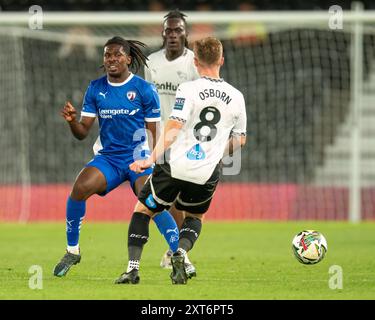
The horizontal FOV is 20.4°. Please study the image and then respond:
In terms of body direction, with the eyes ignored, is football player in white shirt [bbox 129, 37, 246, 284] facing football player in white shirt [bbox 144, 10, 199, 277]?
yes

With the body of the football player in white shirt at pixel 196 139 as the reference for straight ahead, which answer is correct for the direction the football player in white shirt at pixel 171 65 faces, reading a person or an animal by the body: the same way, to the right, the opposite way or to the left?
the opposite way

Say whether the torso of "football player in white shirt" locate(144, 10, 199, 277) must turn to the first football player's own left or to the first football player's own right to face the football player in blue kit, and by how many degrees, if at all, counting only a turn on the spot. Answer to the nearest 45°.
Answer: approximately 45° to the first football player's own right

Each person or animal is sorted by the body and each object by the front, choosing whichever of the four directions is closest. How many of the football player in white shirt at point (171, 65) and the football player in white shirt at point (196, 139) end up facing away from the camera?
1

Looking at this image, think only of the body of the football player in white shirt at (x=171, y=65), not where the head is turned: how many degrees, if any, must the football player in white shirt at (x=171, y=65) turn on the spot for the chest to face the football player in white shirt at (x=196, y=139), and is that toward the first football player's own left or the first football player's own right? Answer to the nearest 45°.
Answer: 0° — they already face them

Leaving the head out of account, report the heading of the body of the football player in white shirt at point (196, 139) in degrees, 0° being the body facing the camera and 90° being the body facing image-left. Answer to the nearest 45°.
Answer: approximately 180°

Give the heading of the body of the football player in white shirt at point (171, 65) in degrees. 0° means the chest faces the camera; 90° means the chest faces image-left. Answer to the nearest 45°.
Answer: approximately 0°

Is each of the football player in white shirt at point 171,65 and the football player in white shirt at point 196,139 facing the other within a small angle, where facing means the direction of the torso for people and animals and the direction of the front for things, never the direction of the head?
yes

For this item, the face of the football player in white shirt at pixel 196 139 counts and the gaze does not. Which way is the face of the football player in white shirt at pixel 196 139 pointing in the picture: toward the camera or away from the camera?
away from the camera

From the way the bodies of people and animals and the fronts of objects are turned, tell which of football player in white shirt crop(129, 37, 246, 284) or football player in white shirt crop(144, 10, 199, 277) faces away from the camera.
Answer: football player in white shirt crop(129, 37, 246, 284)
